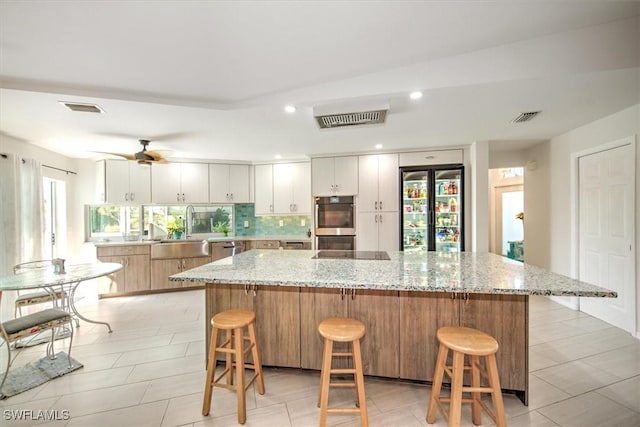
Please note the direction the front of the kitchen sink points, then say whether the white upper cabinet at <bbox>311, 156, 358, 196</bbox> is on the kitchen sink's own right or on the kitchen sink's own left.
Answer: on the kitchen sink's own left

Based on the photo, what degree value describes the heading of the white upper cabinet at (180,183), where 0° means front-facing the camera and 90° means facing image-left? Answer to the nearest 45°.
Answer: approximately 0°

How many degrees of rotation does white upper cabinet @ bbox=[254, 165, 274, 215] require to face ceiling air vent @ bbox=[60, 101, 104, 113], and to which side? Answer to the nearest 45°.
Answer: approximately 45° to its right

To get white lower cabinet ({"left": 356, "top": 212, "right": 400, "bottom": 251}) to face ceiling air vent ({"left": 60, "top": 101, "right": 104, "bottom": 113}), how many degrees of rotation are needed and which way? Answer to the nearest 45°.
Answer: approximately 45° to its right

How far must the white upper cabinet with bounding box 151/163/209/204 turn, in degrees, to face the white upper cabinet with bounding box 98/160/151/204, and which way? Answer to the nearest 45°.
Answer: approximately 90° to its right

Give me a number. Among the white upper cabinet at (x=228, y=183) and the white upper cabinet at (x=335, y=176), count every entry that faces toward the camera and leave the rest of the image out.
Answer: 2

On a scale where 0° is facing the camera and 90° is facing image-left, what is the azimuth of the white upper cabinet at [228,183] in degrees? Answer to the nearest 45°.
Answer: approximately 0°
